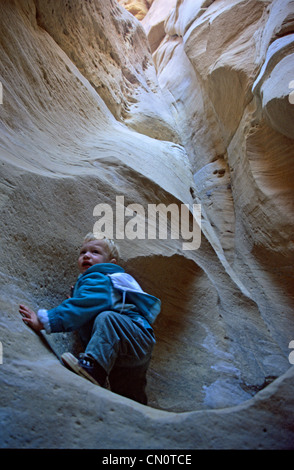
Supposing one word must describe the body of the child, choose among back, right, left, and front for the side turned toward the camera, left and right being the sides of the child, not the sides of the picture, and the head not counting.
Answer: left
